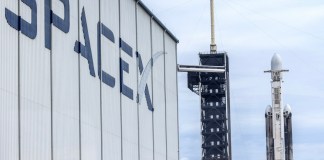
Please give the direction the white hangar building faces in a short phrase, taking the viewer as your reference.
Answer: facing the viewer and to the right of the viewer
